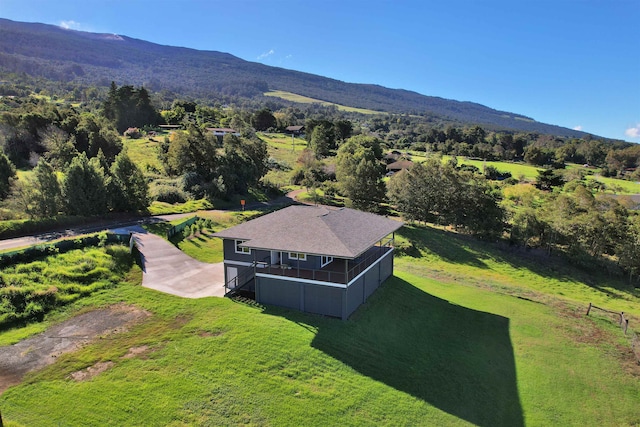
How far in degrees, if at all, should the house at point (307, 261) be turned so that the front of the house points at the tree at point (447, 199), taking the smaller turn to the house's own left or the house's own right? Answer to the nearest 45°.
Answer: approximately 180°

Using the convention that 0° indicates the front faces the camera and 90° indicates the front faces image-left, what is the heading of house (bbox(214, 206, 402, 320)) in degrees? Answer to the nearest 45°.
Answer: approximately 45°

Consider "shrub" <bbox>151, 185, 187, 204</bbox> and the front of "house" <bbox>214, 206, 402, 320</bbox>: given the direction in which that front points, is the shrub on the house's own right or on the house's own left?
on the house's own right

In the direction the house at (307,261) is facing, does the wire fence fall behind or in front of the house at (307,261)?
behind

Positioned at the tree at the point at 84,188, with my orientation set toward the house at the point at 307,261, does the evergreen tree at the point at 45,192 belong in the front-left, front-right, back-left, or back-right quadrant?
back-right

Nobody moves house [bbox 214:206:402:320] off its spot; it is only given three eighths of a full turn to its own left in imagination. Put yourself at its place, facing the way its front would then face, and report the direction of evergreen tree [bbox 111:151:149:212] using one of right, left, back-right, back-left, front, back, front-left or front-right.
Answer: back-left

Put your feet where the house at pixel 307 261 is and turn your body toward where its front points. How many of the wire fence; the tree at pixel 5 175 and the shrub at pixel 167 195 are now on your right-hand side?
2

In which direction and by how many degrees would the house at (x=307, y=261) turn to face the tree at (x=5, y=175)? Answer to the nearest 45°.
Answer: approximately 90° to its right

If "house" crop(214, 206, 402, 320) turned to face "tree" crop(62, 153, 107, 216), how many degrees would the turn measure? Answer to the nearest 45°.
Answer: approximately 90° to its right

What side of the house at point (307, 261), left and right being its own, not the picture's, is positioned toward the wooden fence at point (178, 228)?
right

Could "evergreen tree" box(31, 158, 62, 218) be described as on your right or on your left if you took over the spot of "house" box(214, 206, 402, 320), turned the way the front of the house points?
on your right
